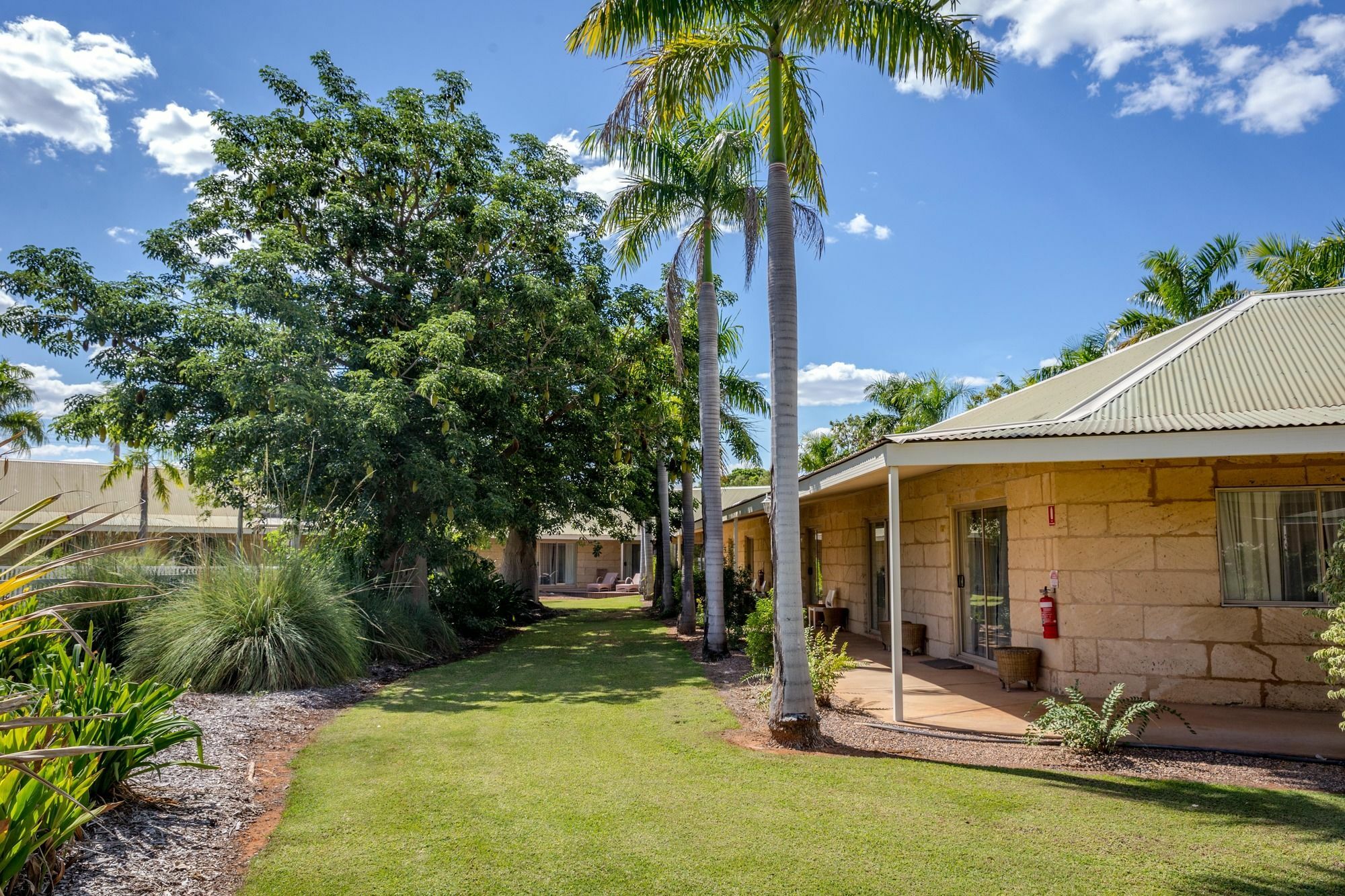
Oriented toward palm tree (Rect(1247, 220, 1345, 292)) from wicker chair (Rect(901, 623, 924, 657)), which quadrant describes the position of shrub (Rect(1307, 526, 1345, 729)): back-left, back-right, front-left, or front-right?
back-right

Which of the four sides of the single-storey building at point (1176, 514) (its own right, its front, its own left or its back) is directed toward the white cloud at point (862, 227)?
right

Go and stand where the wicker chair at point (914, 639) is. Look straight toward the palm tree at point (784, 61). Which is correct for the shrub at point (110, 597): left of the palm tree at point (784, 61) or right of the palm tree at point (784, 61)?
right

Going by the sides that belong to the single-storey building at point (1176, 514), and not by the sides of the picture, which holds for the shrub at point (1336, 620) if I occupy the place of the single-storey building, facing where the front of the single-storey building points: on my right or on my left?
on my left

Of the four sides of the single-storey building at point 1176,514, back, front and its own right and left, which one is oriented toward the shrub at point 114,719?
front

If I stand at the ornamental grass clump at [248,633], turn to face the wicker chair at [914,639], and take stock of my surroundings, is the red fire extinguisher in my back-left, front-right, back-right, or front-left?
front-right

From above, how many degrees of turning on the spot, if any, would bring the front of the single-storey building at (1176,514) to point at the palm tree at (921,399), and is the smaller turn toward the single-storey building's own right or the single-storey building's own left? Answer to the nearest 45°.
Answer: approximately 135° to the single-storey building's own right

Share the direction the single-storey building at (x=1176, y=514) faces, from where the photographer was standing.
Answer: facing the viewer and to the left of the viewer

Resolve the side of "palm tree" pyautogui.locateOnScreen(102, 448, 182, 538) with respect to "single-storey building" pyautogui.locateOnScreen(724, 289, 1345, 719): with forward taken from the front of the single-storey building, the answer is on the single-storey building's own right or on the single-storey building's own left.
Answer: on the single-storey building's own right
